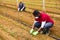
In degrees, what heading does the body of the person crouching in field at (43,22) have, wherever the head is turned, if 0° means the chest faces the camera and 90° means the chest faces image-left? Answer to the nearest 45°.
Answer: approximately 45°
